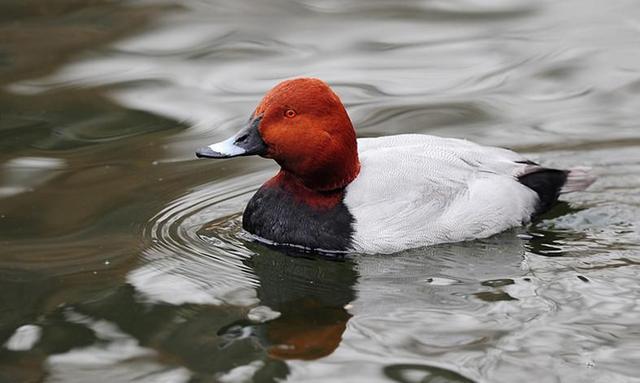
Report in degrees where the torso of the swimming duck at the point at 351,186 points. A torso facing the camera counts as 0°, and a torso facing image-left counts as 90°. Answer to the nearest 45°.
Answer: approximately 90°
